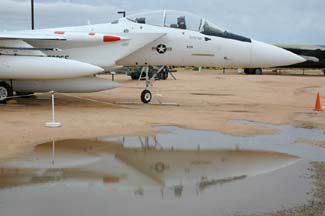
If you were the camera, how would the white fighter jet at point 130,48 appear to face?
facing to the right of the viewer

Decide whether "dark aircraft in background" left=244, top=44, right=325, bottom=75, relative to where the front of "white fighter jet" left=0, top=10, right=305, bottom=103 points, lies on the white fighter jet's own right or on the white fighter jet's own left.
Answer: on the white fighter jet's own left
